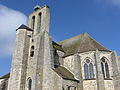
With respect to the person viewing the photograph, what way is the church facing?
facing away from the viewer and to the left of the viewer
